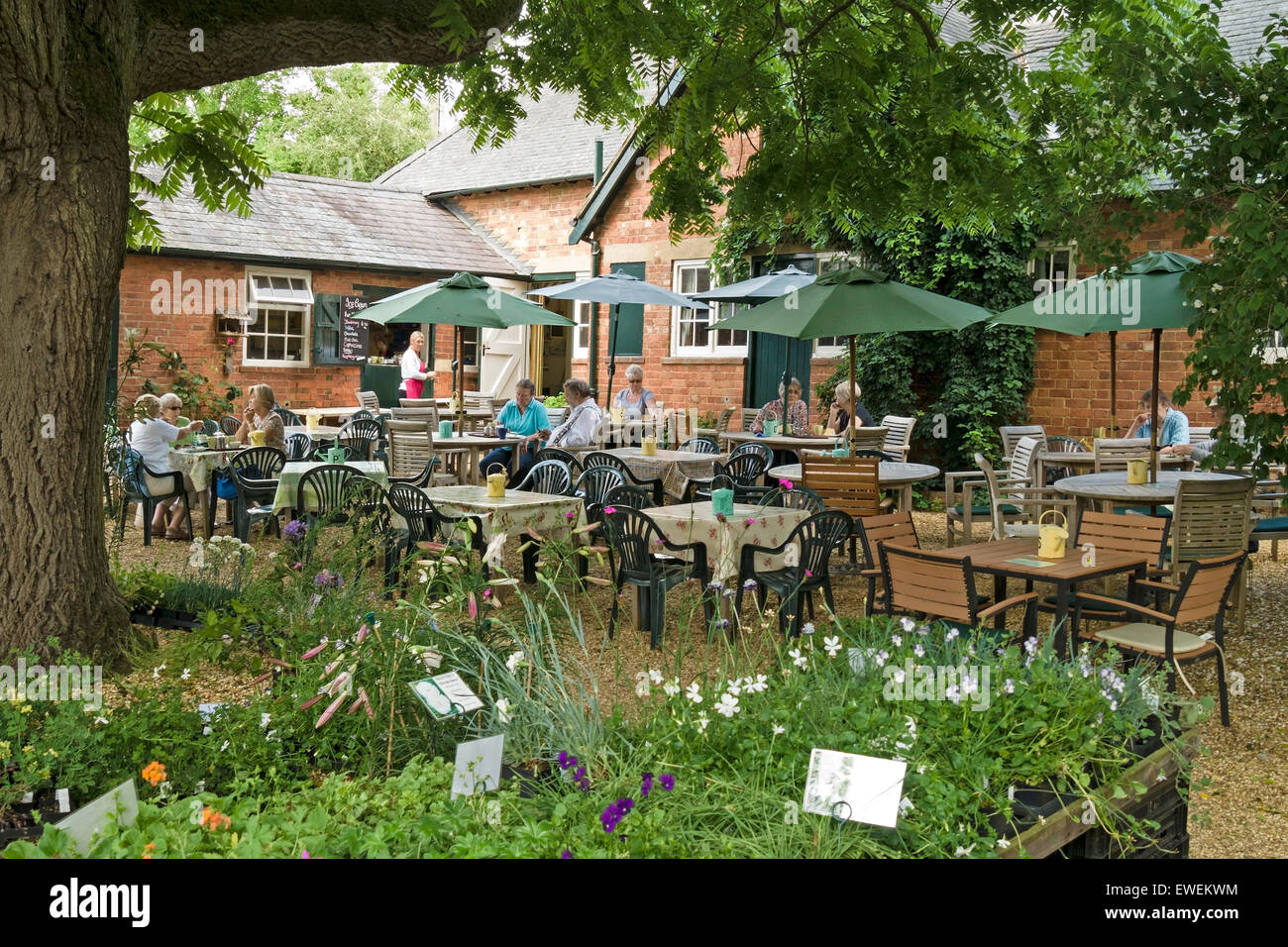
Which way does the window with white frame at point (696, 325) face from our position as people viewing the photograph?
facing the viewer

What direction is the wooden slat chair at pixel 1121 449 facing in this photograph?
toward the camera

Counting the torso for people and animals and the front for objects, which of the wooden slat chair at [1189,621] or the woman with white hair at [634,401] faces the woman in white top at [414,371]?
the wooden slat chair

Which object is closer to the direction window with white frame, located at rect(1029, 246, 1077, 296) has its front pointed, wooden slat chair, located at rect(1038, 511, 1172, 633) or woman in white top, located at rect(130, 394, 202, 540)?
the wooden slat chair

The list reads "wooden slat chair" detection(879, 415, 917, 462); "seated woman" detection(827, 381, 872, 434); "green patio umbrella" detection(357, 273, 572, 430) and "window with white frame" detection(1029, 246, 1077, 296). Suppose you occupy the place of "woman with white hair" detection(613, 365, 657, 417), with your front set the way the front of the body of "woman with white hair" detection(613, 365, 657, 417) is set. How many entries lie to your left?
3

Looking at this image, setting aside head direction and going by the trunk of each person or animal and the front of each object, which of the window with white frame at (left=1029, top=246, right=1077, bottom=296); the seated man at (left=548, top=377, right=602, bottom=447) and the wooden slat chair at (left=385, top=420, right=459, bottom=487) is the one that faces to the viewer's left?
the seated man

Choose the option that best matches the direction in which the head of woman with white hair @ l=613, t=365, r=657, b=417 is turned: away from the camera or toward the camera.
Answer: toward the camera

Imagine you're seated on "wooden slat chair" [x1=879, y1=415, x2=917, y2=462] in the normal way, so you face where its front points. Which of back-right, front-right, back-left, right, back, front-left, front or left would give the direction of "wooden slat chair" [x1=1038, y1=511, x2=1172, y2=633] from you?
front-left

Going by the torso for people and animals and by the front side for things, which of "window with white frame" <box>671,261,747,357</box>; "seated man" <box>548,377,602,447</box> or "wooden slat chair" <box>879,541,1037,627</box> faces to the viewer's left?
the seated man

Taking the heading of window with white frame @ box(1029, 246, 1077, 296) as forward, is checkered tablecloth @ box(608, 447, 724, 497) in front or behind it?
in front

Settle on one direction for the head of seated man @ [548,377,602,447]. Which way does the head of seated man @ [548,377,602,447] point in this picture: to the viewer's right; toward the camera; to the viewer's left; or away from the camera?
to the viewer's left

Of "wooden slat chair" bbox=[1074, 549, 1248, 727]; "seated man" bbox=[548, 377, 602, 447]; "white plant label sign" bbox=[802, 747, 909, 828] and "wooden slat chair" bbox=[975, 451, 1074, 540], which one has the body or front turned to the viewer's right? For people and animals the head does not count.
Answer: "wooden slat chair" bbox=[975, 451, 1074, 540]

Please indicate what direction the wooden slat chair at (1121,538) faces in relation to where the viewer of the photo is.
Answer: facing the viewer and to the left of the viewer
